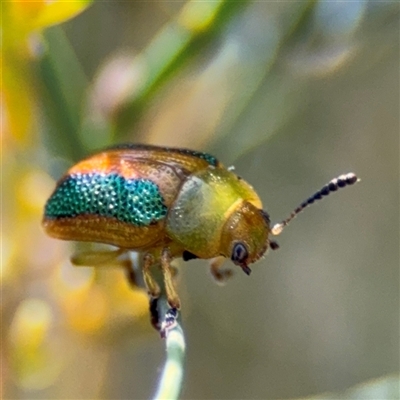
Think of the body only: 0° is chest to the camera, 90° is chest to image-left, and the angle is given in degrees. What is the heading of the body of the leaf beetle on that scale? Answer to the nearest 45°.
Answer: approximately 315°
